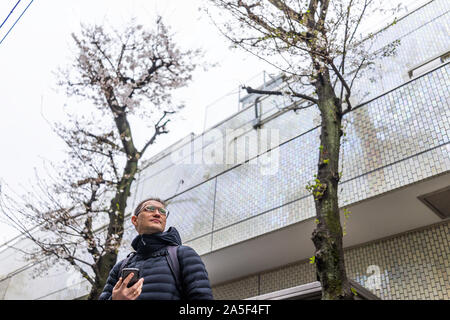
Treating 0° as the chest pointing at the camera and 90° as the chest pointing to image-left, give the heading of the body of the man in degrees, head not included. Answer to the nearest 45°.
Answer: approximately 0°
